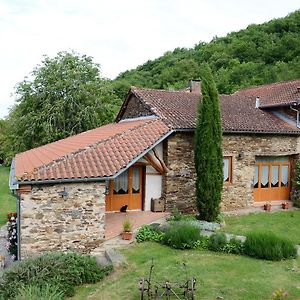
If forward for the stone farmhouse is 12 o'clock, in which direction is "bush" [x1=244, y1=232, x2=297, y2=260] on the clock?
The bush is roughly at 11 o'clock from the stone farmhouse.

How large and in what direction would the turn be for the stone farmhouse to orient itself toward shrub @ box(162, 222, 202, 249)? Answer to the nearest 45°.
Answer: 0° — it already faces it

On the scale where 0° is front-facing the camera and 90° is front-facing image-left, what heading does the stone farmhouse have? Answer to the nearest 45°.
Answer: approximately 0°

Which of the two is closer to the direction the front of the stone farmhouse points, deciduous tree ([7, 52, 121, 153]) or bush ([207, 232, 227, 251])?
the bush

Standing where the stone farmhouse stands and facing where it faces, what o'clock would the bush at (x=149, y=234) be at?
The bush is roughly at 12 o'clock from the stone farmhouse.

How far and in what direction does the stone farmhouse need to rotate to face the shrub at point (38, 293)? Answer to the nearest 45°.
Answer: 0° — it already faces it
